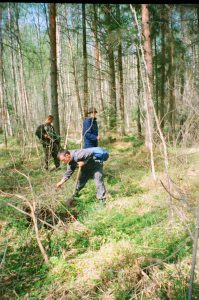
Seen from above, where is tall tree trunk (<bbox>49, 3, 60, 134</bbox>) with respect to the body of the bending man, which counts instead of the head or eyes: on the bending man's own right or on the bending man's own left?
on the bending man's own right

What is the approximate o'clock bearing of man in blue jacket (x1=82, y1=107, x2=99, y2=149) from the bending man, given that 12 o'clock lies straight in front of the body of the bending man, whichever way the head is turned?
The man in blue jacket is roughly at 3 o'clock from the bending man.

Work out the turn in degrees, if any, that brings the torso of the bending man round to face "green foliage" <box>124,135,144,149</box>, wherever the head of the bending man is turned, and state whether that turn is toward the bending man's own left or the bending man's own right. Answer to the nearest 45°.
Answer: approximately 90° to the bending man's own right

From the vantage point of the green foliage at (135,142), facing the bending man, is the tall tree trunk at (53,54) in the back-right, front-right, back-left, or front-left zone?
front-right

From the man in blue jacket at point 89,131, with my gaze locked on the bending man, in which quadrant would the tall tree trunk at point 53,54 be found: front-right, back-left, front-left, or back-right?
back-right

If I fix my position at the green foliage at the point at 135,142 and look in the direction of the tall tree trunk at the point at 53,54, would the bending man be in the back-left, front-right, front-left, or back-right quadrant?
front-left

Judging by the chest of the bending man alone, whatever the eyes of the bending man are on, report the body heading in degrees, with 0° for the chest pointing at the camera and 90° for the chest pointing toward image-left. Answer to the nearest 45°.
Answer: approximately 90°
